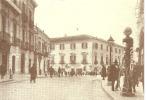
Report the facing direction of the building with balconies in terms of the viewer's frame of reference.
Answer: facing the viewer and to the right of the viewer

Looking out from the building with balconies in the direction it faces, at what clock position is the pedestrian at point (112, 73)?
The pedestrian is roughly at 1 o'clock from the building with balconies.

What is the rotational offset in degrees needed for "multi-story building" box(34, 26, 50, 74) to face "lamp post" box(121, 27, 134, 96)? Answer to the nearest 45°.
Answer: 0° — it already faces it

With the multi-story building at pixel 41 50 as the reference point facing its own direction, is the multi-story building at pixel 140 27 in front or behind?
in front

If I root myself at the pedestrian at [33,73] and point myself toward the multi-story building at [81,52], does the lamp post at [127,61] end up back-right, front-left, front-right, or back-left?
back-right

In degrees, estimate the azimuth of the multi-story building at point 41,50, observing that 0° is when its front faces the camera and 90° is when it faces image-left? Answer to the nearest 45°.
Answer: approximately 270°

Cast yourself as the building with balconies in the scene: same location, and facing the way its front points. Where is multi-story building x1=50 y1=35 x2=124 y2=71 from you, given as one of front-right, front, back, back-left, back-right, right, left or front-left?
front-left
